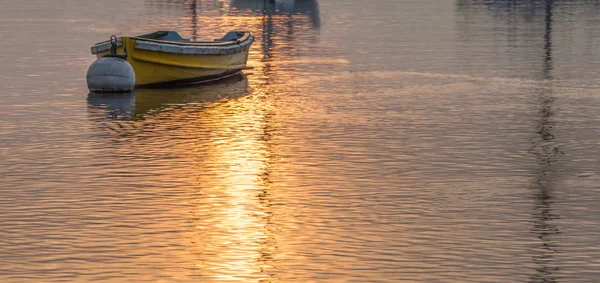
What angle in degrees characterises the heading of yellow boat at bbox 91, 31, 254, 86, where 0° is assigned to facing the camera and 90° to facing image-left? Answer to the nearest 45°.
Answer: approximately 45°

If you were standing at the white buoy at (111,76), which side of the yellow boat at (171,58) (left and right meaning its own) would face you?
front
